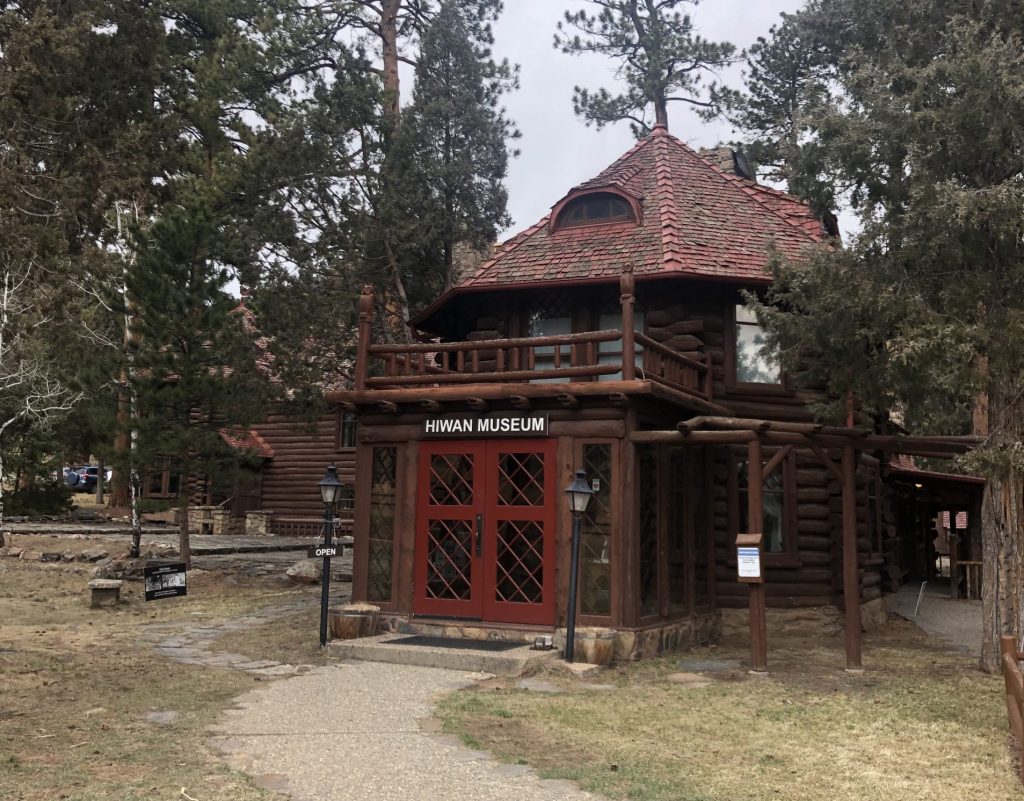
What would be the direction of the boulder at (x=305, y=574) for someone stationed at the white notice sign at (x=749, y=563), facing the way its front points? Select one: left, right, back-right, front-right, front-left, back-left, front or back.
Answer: back-right

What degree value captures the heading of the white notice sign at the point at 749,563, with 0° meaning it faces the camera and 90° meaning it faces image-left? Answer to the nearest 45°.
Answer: approximately 0°

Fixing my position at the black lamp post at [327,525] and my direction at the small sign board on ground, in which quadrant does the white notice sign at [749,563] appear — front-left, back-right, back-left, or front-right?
back-right

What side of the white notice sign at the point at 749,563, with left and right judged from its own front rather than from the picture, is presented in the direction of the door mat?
right

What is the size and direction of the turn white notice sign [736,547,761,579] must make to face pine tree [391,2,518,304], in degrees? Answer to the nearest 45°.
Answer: approximately 135° to its right

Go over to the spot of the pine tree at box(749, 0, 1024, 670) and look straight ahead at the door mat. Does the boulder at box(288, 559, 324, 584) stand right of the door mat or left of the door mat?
right

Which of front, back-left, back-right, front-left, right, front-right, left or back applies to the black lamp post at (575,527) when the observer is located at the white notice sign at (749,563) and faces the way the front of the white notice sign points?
right

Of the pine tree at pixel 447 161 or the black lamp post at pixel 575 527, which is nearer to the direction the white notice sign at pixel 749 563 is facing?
the black lamp post
